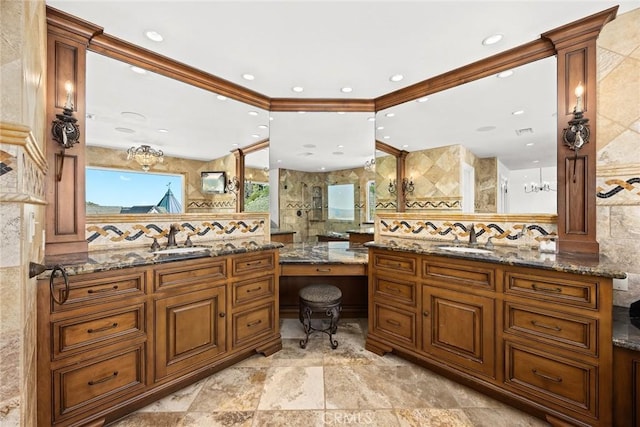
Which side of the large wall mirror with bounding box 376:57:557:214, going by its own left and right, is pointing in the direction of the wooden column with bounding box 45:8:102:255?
front

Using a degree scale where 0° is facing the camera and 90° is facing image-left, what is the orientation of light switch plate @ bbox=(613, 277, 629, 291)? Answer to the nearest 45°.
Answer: approximately 45°

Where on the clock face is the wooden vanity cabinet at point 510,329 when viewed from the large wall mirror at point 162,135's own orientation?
The wooden vanity cabinet is roughly at 12 o'clock from the large wall mirror.

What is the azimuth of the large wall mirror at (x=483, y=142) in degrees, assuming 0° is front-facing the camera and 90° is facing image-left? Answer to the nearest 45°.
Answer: approximately 45°

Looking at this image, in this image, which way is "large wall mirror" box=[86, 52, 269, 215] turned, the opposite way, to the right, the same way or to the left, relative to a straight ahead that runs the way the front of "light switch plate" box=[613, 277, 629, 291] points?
to the left

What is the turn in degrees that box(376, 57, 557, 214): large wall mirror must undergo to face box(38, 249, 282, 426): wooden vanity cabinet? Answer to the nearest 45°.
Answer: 0° — it already faces it

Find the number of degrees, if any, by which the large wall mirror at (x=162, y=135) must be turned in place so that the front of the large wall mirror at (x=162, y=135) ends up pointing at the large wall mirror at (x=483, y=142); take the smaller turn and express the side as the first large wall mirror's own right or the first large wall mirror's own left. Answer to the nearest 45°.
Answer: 0° — it already faces it
